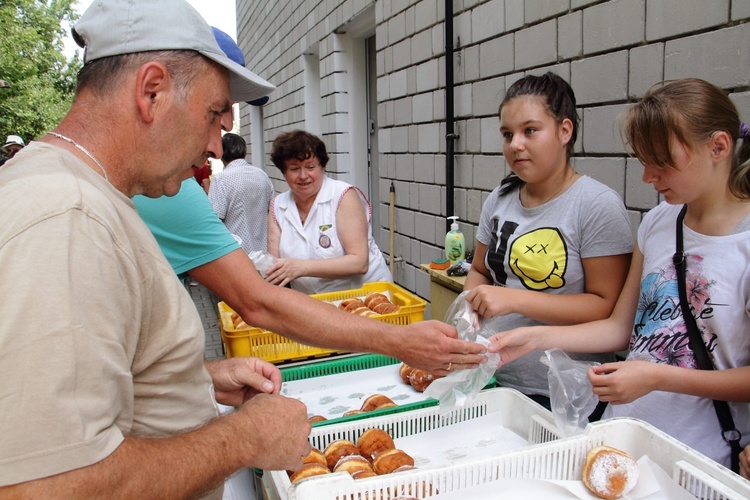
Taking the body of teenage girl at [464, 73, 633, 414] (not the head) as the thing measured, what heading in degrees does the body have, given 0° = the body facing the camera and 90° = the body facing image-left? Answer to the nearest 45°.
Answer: approximately 45°

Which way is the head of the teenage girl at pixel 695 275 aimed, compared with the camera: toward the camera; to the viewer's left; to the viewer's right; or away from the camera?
to the viewer's left

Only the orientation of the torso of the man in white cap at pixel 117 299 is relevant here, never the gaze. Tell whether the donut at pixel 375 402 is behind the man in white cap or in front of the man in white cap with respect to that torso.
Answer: in front

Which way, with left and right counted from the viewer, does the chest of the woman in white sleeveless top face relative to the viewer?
facing the viewer and to the left of the viewer

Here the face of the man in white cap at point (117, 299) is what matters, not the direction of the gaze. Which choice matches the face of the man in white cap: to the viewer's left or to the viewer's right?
to the viewer's right

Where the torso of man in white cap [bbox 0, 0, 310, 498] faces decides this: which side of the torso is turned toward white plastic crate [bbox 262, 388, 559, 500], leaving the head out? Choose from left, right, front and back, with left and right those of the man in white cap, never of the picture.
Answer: front

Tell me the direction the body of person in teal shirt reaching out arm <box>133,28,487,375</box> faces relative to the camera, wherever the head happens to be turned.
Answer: to the viewer's right

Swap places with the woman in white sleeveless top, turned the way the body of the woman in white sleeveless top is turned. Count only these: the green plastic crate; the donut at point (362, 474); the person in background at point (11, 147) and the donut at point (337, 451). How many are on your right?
1

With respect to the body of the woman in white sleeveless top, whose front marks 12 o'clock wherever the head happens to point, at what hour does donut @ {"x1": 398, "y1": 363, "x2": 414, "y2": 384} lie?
The donut is roughly at 10 o'clock from the woman in white sleeveless top.

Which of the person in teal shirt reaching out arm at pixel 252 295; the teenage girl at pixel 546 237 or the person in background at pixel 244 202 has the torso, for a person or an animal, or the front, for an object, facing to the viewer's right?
the person in teal shirt reaching out arm at pixel 252 295

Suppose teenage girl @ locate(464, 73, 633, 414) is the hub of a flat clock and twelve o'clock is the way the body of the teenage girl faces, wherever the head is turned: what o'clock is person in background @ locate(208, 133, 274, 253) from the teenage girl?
The person in background is roughly at 3 o'clock from the teenage girl.

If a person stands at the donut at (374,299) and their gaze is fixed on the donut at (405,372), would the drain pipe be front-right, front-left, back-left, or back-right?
back-left

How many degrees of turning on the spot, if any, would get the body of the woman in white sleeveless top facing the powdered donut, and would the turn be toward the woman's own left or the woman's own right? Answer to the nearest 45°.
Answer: approximately 45° to the woman's own left

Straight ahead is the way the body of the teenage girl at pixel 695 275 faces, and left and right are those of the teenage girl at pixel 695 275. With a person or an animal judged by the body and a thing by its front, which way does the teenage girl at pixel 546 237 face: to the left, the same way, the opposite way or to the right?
the same way

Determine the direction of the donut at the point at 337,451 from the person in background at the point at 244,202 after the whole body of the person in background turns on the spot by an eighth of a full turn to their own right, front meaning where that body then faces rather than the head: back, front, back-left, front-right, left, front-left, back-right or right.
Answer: back-right

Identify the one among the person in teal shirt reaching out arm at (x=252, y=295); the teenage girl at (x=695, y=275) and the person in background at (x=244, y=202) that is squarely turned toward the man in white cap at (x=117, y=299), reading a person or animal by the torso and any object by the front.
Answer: the teenage girl

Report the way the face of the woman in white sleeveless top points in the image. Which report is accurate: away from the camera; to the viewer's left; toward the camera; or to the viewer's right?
toward the camera
